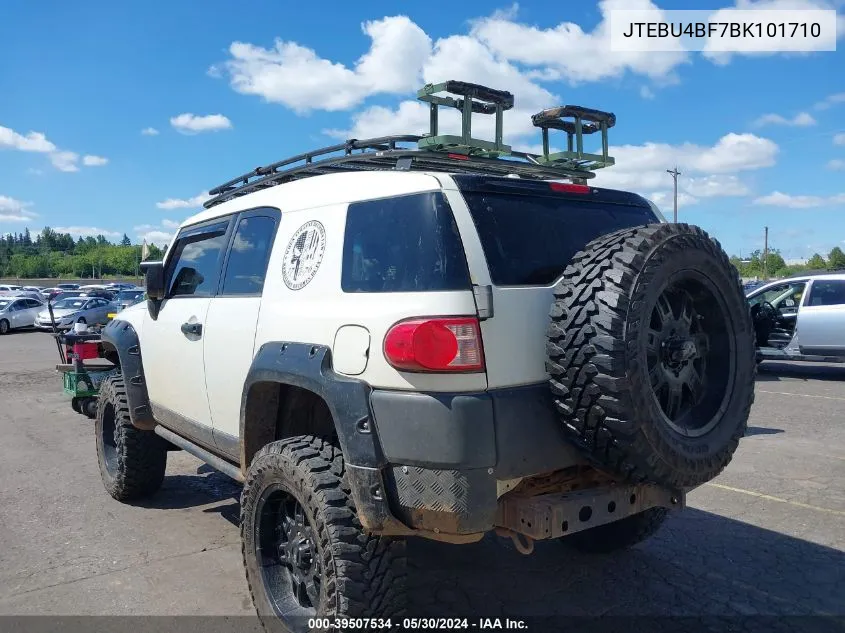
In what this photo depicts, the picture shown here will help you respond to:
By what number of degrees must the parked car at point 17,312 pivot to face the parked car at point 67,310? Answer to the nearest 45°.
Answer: approximately 90° to its left

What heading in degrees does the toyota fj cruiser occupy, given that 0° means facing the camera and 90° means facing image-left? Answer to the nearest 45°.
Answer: approximately 135°

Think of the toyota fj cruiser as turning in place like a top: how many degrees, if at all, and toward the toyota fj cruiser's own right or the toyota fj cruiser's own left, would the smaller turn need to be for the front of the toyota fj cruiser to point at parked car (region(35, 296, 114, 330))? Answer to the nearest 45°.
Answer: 0° — it already faces it

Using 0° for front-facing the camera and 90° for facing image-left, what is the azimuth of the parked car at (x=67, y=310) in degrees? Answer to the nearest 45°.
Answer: approximately 45°

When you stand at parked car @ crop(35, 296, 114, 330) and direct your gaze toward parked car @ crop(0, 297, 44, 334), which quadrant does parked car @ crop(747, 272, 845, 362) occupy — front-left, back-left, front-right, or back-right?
back-left

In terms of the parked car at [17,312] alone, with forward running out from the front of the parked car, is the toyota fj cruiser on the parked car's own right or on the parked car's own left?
on the parked car's own left

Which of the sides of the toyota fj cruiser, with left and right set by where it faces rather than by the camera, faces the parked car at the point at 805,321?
right

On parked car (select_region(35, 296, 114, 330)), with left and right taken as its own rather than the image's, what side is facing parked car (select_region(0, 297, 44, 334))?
right

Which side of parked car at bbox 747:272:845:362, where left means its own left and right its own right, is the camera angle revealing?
left

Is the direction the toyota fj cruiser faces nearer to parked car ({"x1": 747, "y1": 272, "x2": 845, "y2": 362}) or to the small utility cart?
the small utility cart
